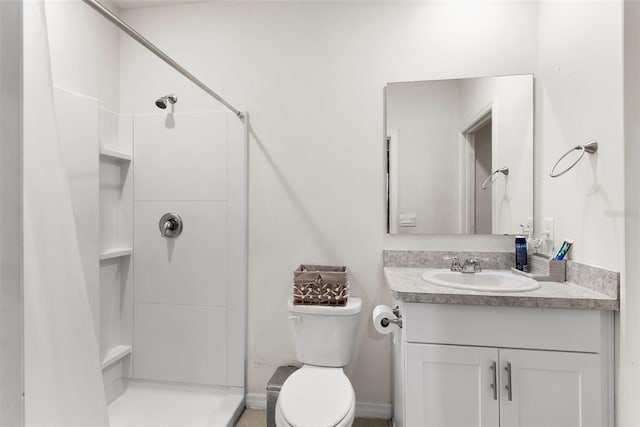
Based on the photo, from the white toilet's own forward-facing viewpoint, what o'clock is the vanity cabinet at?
The vanity cabinet is roughly at 10 o'clock from the white toilet.

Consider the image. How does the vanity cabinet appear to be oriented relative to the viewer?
toward the camera

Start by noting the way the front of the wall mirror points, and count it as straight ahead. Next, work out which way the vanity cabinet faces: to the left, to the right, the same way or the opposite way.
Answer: the same way

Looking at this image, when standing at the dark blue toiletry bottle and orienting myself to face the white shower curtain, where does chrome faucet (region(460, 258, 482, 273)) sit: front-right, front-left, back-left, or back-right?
front-right

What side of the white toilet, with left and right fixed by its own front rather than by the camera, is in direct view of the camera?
front

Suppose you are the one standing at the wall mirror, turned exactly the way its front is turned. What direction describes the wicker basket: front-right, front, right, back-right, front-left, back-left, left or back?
front-right

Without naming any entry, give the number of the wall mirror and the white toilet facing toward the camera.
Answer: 2

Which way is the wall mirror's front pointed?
toward the camera

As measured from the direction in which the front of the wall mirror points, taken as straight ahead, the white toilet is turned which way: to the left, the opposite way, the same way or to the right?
the same way

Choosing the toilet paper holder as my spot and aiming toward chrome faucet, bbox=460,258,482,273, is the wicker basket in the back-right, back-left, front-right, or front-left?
back-left
